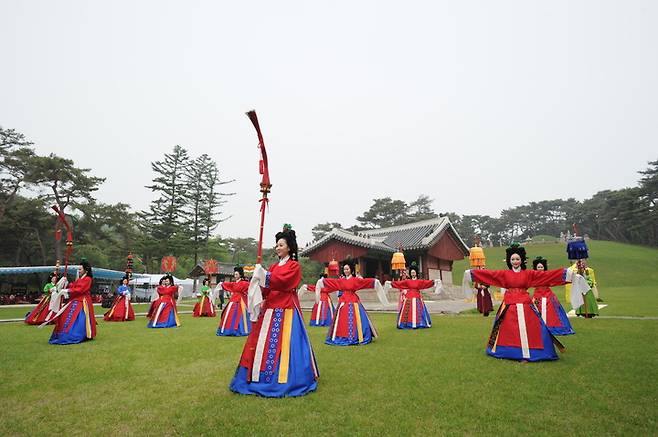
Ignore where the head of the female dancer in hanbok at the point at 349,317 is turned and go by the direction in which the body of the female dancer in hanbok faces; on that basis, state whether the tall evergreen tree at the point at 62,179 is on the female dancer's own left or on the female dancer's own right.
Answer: on the female dancer's own right

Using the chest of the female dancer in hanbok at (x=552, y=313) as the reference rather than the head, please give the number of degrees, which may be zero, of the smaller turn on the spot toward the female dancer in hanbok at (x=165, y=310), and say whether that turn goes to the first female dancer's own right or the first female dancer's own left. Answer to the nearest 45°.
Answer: approximately 90° to the first female dancer's own right

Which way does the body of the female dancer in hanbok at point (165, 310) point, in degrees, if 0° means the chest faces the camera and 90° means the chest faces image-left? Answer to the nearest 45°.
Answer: approximately 0°

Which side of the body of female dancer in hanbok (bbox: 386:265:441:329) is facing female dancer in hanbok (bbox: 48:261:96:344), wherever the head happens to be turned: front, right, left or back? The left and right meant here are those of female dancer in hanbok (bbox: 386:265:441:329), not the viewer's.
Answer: right

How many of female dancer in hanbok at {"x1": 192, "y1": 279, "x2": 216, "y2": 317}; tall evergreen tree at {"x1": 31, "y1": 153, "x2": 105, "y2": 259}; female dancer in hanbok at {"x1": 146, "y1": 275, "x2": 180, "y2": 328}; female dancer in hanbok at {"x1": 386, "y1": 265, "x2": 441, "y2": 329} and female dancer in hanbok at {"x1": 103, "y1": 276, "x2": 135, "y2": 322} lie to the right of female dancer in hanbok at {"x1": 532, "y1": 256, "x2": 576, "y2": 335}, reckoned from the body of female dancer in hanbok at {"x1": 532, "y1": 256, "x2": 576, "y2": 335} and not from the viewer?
5

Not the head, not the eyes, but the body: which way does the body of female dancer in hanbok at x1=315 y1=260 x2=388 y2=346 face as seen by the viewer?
toward the camera

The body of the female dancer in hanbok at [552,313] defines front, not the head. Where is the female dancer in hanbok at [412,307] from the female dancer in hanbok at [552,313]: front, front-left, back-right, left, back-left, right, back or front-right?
right

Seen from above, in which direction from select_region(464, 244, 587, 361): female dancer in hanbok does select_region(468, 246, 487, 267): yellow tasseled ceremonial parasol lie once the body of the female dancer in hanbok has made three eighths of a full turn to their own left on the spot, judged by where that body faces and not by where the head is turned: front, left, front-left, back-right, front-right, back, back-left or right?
front-left

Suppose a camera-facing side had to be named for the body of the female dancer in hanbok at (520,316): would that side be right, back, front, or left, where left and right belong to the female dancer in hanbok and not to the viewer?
front

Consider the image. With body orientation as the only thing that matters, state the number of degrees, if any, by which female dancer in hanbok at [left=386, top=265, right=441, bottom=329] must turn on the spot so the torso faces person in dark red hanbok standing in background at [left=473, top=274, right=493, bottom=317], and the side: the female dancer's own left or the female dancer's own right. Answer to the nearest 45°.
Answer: approximately 135° to the female dancer's own left
